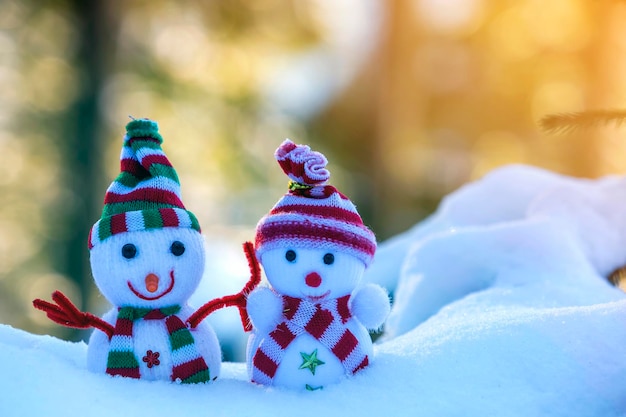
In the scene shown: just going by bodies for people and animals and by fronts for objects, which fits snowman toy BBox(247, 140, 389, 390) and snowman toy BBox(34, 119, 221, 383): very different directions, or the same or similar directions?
same or similar directions

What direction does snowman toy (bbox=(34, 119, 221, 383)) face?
toward the camera

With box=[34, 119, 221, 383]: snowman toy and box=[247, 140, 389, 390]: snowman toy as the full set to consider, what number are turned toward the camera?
2

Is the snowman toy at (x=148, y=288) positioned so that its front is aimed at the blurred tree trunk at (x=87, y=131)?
no

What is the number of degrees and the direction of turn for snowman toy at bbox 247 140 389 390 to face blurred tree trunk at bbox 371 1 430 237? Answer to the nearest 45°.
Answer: approximately 180°

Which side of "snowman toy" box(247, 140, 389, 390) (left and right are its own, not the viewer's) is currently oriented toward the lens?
front

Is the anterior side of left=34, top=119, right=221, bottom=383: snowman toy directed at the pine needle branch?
no
